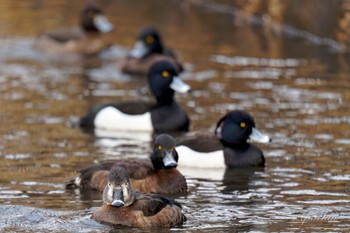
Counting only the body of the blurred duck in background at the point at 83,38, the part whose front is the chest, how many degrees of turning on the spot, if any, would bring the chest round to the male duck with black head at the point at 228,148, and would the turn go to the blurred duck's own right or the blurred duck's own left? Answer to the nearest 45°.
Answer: approximately 90° to the blurred duck's own right

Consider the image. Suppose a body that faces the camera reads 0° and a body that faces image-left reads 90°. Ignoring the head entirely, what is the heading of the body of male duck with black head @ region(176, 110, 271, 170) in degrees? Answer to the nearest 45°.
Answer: approximately 270°

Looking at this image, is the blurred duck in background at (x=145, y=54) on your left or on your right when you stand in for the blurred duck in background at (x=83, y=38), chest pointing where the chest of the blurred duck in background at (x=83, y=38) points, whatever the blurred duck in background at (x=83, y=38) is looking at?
on your right

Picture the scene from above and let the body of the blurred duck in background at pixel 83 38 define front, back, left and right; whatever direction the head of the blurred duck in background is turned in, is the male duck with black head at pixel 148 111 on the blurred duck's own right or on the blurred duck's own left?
on the blurred duck's own right

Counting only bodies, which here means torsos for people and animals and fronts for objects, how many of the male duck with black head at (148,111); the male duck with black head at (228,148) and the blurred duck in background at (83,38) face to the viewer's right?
3

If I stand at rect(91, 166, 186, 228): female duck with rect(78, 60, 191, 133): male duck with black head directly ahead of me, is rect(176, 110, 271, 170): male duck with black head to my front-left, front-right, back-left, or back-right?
front-right

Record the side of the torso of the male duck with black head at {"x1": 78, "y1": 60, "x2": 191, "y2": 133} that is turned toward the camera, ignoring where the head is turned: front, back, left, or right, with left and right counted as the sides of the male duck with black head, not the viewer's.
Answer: right

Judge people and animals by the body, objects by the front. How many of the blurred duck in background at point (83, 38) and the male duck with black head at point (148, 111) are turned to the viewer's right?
2

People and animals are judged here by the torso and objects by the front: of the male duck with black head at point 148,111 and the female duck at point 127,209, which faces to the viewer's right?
the male duck with black head

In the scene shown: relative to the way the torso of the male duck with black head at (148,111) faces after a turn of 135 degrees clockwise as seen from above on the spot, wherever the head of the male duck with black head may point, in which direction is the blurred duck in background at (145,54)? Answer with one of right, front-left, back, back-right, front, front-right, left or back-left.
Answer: back-right

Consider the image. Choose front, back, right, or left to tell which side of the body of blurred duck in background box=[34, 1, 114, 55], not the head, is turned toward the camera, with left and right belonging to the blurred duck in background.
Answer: right
